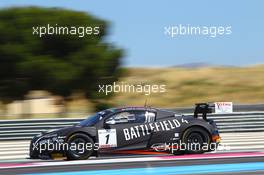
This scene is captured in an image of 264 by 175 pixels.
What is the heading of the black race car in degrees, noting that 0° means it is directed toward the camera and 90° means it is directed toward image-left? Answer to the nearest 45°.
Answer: approximately 90°

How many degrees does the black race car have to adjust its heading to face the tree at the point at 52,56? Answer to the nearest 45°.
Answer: approximately 90° to its right
